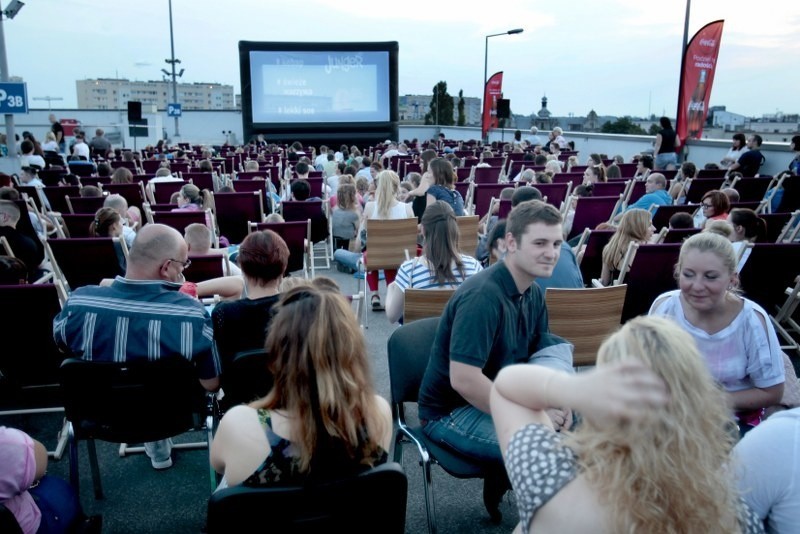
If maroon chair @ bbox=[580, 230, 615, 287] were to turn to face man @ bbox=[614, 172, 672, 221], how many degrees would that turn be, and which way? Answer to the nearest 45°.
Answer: approximately 45° to its right

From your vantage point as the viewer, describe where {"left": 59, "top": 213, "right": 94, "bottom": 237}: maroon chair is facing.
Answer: facing away from the viewer

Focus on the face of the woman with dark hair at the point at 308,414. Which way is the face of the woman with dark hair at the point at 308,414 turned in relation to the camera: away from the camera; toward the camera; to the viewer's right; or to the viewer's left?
away from the camera

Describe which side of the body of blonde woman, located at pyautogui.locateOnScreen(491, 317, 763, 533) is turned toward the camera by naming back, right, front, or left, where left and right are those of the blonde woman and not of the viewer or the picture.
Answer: back

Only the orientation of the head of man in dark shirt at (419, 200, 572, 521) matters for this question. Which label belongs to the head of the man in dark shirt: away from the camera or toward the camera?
toward the camera

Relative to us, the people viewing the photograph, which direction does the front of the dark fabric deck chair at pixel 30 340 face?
facing away from the viewer

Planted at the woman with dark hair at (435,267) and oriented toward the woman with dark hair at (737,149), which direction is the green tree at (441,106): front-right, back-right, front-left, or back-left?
front-left

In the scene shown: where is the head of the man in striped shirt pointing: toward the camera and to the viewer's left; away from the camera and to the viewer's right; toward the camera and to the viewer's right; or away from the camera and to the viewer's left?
away from the camera and to the viewer's right

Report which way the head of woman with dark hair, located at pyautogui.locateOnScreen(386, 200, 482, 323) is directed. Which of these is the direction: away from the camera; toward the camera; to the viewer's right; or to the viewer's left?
away from the camera

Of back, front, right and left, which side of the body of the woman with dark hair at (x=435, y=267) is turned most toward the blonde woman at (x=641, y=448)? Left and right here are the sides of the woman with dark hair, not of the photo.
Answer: back

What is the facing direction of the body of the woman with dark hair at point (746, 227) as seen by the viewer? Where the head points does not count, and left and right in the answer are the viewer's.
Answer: facing away from the viewer and to the left of the viewer

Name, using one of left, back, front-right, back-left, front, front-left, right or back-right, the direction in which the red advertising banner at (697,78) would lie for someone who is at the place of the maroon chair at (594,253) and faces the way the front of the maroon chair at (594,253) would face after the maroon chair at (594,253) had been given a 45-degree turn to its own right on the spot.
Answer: front

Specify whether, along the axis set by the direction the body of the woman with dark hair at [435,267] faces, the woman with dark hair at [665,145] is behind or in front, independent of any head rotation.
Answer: in front

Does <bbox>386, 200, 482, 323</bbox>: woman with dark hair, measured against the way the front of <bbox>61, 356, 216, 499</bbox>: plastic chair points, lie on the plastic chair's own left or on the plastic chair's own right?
on the plastic chair's own right

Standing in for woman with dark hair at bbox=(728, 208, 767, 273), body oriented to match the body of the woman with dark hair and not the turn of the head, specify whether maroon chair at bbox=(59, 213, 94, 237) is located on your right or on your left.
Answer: on your left

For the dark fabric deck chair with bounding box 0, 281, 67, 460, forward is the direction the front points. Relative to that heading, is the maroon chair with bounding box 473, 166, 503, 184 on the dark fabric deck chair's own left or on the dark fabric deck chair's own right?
on the dark fabric deck chair's own right

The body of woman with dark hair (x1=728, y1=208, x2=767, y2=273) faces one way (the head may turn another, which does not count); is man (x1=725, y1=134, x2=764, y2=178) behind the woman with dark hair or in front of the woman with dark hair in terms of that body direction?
in front

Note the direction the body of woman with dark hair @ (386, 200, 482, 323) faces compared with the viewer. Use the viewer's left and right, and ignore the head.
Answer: facing away from the viewer

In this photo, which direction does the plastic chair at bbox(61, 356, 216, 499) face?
away from the camera

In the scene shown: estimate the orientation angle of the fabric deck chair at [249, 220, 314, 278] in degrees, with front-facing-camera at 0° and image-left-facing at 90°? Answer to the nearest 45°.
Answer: approximately 180°
